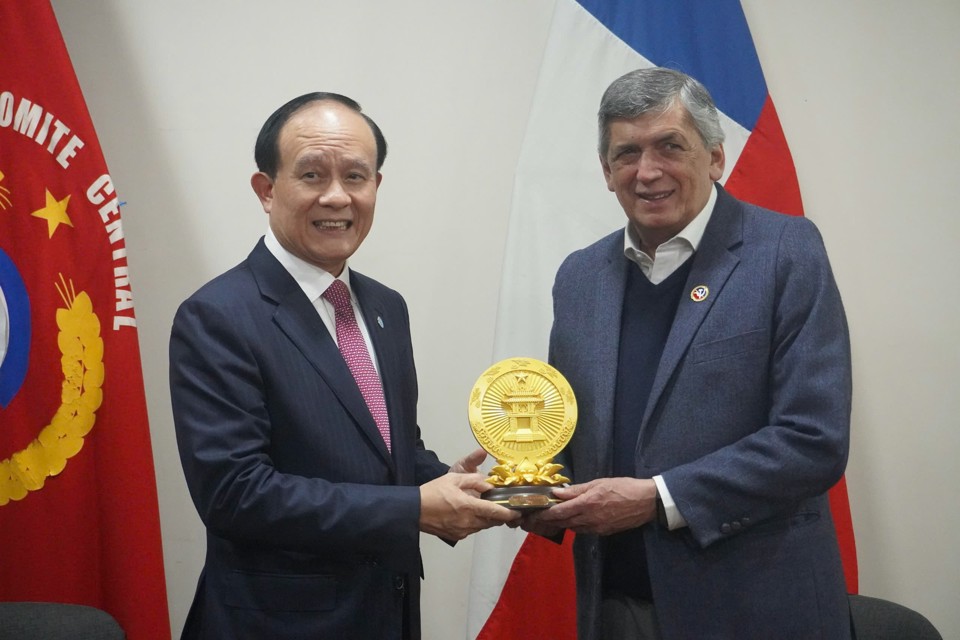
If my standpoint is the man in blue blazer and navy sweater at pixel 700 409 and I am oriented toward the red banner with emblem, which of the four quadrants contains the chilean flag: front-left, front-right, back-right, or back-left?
front-right

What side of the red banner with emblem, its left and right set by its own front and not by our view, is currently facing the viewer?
front

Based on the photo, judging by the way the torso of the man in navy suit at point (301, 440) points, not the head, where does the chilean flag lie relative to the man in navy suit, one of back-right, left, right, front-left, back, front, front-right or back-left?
left

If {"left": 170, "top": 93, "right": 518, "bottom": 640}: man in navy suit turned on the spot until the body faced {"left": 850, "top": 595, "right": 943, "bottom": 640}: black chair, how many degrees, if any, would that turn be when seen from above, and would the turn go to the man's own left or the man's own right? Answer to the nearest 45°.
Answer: approximately 45° to the man's own left

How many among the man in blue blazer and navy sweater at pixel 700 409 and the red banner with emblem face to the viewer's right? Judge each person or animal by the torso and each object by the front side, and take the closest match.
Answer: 0

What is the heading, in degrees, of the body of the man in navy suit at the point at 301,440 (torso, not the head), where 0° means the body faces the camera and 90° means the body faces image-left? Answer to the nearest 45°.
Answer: approximately 315°

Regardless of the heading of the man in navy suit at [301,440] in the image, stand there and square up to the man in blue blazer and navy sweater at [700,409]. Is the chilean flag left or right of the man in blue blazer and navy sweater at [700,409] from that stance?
left

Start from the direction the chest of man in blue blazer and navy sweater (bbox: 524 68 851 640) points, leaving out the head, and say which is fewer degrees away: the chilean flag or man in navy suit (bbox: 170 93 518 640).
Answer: the man in navy suit

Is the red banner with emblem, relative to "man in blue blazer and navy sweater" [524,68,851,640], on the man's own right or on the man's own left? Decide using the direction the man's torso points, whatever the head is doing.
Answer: on the man's own right

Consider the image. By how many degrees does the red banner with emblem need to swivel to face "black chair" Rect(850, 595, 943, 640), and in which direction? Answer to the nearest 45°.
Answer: approximately 45° to its left

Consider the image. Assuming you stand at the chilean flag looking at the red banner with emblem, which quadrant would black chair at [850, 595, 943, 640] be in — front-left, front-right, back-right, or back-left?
back-left

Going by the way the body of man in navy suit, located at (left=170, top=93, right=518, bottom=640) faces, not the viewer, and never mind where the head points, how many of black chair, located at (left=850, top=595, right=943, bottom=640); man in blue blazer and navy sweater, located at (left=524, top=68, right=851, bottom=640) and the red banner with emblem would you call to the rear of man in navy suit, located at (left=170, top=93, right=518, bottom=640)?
1

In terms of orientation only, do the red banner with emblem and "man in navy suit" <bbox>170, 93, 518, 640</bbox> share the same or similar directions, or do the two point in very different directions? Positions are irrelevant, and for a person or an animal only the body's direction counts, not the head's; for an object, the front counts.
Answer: same or similar directions

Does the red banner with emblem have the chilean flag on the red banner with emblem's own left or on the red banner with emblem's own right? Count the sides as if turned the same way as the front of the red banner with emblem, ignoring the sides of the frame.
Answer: on the red banner with emblem's own left

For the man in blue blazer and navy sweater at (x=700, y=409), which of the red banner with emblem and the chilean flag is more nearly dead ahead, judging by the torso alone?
the red banner with emblem
